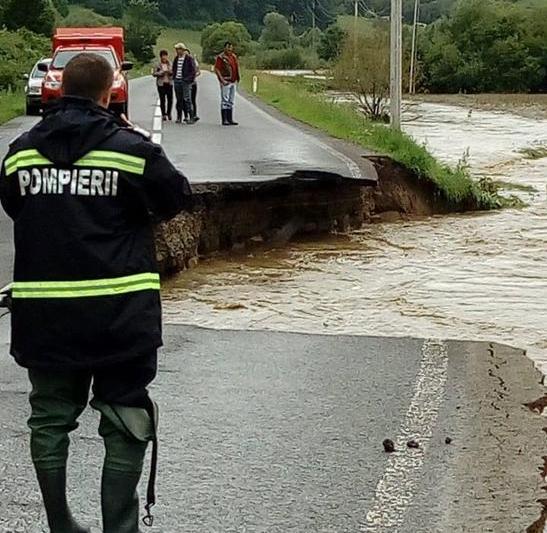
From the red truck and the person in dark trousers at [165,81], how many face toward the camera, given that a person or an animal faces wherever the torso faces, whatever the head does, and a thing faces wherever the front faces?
2

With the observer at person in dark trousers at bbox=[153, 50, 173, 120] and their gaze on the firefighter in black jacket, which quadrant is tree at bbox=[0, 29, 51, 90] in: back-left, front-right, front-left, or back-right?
back-right

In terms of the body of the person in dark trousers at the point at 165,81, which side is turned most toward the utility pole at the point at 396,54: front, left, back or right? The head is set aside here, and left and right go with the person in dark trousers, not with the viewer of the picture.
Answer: left

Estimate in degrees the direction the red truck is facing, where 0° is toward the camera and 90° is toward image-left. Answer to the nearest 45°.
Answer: approximately 0°

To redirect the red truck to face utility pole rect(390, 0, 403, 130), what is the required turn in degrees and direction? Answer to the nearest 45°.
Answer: approximately 45° to its left

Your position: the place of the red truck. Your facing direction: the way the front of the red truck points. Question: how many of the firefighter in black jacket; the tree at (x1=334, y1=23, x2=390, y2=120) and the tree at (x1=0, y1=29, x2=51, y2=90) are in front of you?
1

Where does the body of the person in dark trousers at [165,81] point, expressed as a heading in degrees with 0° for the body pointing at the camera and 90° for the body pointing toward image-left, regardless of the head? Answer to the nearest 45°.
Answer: approximately 0°

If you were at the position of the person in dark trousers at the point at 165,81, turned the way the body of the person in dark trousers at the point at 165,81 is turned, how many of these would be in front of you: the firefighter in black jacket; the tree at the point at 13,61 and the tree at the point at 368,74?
1
